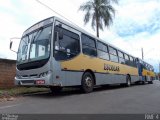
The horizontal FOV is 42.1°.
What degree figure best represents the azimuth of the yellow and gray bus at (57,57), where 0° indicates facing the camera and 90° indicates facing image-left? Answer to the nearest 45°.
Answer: approximately 45°

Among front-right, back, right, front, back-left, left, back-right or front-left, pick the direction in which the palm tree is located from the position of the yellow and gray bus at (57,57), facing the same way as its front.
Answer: back-right

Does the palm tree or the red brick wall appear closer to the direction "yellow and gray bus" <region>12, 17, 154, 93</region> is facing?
the red brick wall
